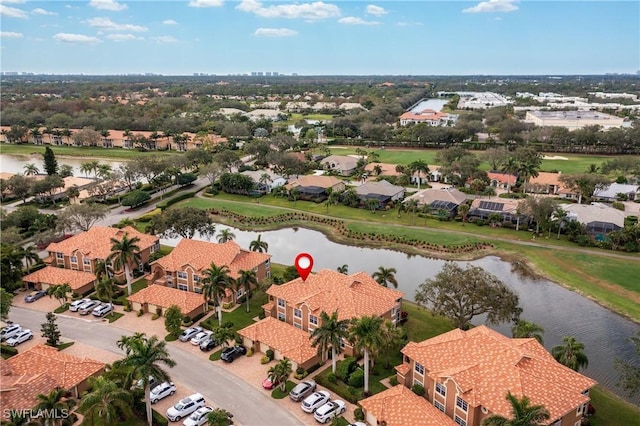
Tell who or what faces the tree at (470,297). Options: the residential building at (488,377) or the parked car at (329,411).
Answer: the parked car

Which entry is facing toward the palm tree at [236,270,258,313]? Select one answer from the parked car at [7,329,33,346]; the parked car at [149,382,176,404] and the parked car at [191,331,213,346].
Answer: the parked car at [191,331,213,346]

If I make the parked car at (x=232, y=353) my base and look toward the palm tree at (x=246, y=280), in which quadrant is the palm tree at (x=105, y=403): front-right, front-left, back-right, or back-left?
back-left

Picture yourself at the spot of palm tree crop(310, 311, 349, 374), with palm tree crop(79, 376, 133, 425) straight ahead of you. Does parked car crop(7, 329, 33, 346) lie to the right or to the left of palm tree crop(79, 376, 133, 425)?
right

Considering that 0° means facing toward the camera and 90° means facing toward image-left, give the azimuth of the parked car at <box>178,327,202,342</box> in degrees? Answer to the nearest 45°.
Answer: approximately 225°

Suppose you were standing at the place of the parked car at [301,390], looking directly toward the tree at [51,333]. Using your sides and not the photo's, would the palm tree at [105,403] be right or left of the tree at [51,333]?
left

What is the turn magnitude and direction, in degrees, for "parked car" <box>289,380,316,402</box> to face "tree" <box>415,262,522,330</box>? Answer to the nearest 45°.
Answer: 0° — it already faces it

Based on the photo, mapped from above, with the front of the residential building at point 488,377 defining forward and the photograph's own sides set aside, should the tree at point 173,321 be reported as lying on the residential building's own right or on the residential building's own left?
on the residential building's own right

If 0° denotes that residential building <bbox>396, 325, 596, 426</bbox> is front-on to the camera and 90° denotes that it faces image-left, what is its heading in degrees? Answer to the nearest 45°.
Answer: approximately 45°

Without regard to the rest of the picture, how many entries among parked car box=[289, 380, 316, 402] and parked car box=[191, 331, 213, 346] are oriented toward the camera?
0

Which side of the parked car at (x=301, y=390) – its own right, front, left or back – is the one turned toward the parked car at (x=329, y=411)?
right

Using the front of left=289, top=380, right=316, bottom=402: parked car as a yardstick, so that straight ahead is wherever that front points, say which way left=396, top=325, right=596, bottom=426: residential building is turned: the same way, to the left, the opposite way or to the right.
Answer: the opposite way
